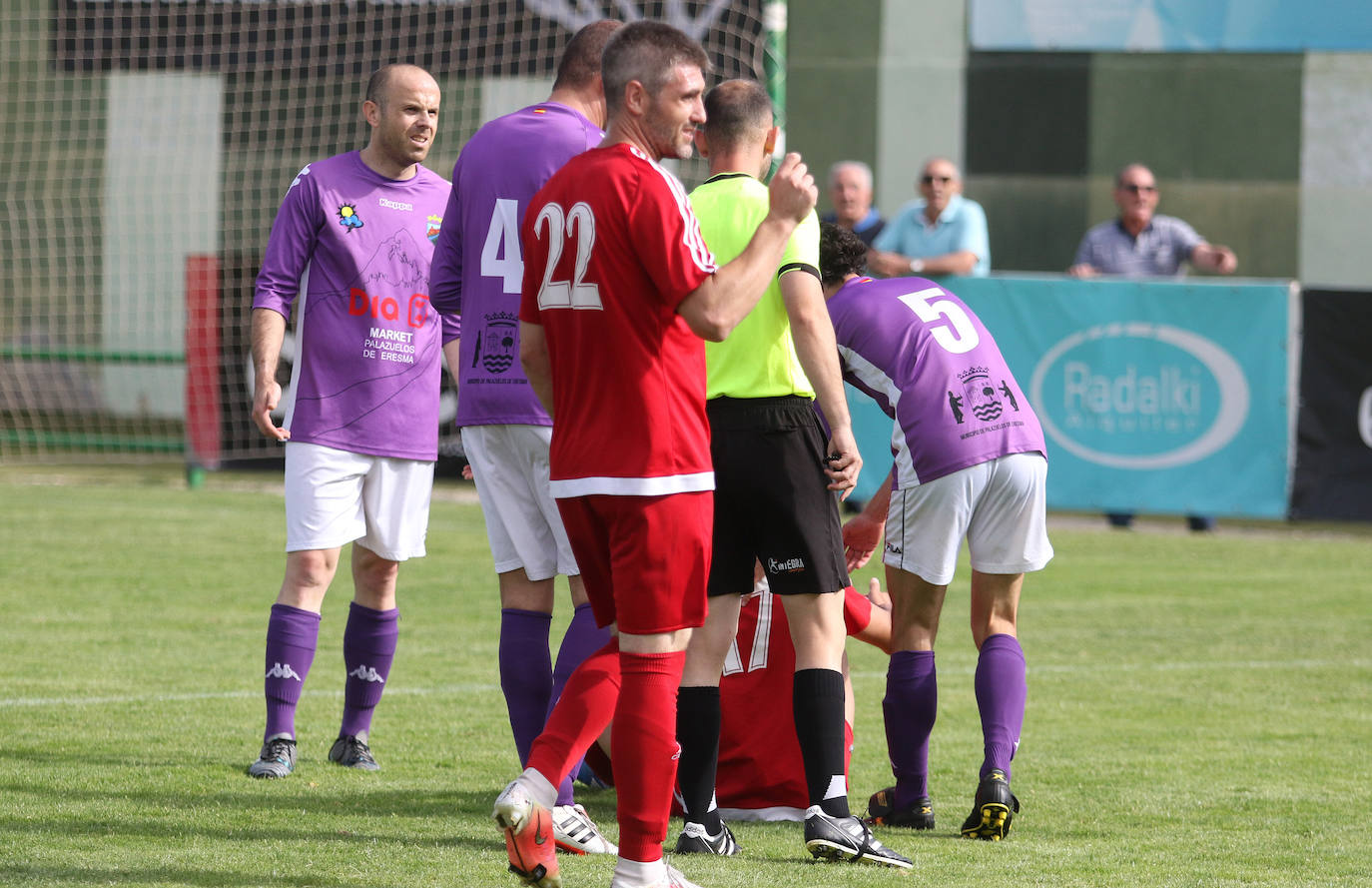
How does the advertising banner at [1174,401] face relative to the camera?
toward the camera

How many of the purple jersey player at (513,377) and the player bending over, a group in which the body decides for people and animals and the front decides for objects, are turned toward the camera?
0

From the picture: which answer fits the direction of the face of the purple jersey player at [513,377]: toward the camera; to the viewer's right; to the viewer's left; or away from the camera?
away from the camera

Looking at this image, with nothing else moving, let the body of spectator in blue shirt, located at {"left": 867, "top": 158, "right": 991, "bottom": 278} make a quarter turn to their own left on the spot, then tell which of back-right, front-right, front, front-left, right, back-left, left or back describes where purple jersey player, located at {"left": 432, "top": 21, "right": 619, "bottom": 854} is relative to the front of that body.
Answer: right

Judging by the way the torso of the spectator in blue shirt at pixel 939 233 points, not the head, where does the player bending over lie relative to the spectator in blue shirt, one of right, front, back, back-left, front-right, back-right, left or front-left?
front

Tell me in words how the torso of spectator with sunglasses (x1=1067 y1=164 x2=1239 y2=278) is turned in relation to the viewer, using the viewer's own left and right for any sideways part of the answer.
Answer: facing the viewer

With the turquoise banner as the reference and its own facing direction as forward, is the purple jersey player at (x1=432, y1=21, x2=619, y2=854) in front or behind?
in front

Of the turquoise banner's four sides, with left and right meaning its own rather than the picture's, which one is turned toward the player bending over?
front

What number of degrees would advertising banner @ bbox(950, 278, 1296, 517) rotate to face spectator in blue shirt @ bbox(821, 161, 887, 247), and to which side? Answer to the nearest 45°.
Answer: approximately 90° to its right

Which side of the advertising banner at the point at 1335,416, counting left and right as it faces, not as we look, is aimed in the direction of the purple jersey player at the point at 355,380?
front

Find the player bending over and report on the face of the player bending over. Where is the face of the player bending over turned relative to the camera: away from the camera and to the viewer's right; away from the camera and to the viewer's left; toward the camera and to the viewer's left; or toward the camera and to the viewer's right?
away from the camera and to the viewer's left

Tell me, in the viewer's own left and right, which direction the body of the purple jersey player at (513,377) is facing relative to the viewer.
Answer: facing away from the viewer and to the right of the viewer

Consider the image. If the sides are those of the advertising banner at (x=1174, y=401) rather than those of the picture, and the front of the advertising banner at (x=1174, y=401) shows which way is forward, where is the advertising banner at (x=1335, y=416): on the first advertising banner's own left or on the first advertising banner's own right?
on the first advertising banner's own left

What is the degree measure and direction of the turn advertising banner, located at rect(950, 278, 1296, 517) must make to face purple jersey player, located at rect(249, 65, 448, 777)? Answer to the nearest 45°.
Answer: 0° — it already faces them
